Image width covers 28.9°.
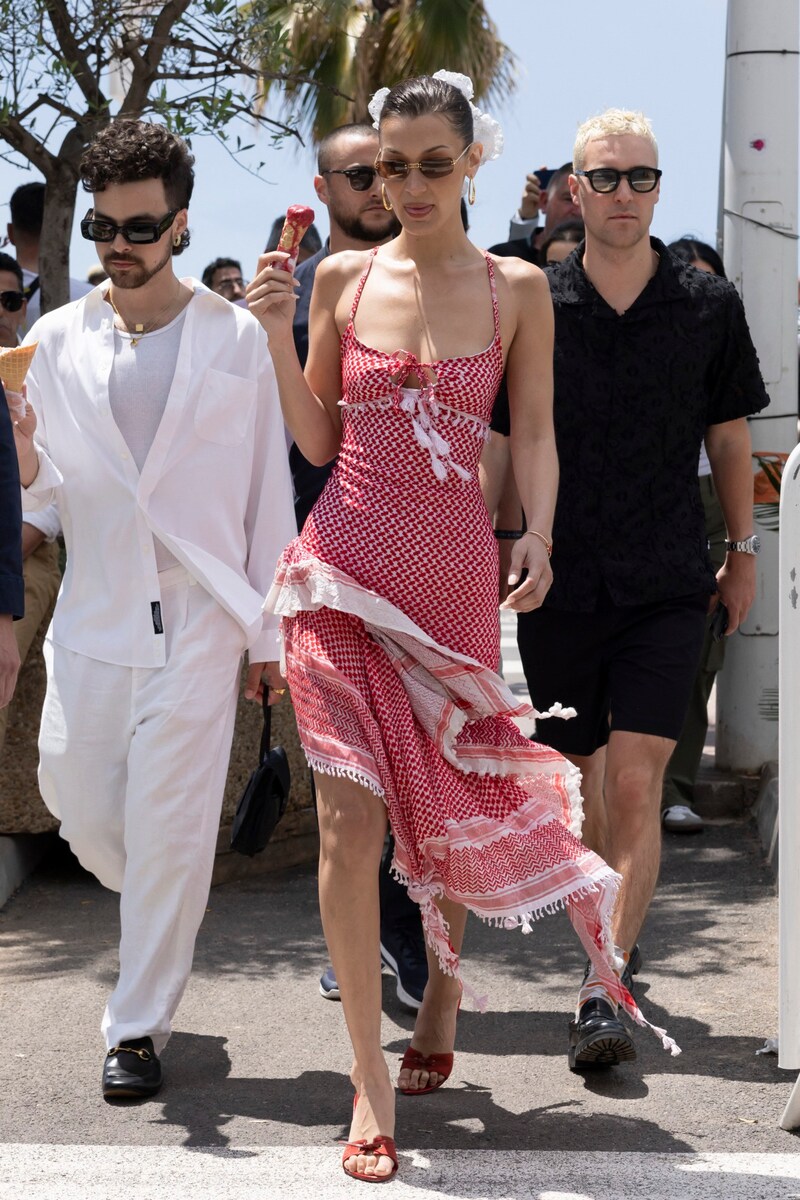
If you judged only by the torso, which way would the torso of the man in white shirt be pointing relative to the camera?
toward the camera

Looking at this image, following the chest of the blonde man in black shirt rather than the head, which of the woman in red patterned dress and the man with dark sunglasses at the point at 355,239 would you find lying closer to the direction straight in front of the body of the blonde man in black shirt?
the woman in red patterned dress

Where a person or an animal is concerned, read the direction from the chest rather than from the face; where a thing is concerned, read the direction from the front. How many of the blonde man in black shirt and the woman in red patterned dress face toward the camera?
2

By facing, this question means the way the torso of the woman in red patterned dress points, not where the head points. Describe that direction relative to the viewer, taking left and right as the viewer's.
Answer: facing the viewer

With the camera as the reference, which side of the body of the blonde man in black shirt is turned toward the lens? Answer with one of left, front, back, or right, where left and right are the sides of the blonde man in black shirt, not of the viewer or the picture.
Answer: front

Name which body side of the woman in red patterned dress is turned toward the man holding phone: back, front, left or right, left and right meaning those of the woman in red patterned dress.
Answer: back

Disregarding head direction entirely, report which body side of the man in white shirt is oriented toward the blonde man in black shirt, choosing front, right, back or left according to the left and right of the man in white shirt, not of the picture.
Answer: left

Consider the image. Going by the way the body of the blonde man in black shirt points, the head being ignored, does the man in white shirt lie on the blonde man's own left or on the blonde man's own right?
on the blonde man's own right

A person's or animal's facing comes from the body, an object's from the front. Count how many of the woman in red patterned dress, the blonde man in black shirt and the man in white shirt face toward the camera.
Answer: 3

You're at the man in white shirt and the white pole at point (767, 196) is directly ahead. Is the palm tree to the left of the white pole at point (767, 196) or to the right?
left

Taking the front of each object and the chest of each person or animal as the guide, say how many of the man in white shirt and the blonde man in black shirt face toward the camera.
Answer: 2

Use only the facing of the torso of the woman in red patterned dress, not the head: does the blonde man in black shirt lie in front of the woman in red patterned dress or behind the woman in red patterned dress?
behind

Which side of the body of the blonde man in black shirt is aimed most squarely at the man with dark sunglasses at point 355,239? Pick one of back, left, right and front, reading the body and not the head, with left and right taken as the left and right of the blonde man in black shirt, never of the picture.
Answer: right
